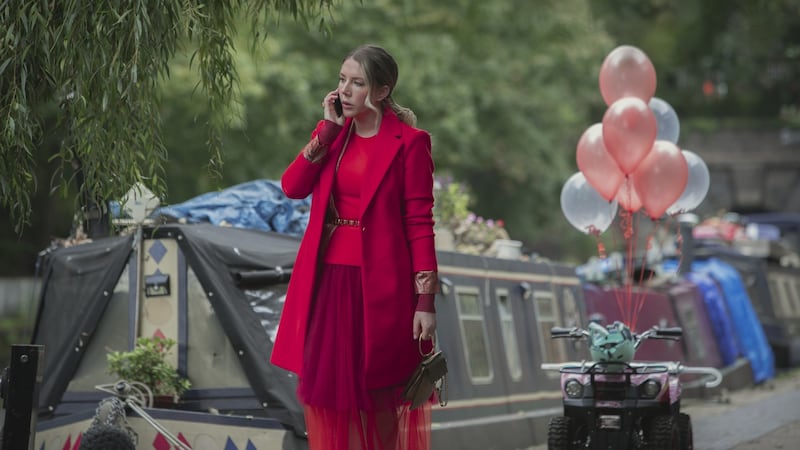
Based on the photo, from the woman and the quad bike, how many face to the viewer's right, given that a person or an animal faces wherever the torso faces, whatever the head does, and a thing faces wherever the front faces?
0

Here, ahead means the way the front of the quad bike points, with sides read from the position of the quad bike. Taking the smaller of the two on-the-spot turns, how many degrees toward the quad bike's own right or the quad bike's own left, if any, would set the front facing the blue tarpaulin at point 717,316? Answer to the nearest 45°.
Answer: approximately 180°

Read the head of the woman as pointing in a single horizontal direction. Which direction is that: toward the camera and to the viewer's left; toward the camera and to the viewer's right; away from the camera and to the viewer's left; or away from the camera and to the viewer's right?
toward the camera and to the viewer's left

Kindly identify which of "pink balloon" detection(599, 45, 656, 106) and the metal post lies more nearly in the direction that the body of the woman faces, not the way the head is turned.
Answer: the metal post

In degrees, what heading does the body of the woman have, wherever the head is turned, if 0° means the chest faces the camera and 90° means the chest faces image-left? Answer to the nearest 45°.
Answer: approximately 45°

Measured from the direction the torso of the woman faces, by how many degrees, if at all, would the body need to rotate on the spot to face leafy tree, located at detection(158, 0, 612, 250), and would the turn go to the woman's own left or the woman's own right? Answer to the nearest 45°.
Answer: approximately 135° to the woman's own right

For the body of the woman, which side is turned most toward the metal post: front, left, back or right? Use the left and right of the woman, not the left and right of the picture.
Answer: right
